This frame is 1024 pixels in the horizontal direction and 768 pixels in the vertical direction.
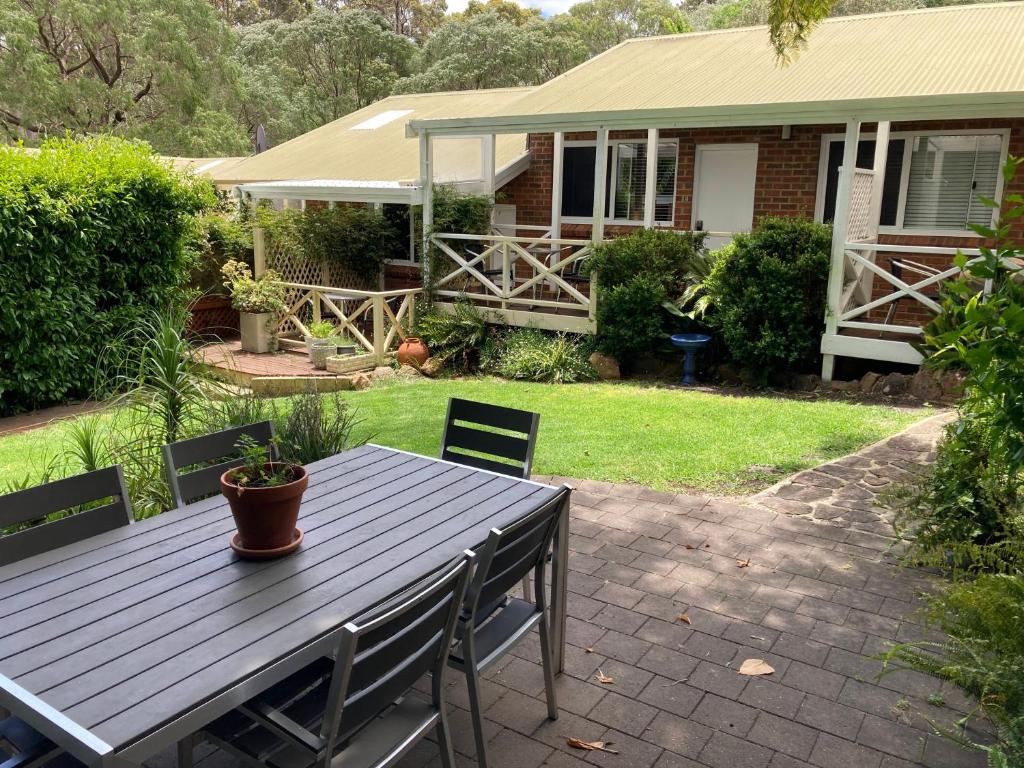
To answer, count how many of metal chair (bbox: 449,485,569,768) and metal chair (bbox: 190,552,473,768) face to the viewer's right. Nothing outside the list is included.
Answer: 0

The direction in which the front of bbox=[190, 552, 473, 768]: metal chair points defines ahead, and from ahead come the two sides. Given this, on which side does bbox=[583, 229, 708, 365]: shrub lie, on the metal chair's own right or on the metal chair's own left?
on the metal chair's own right

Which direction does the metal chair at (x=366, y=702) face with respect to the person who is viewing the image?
facing away from the viewer and to the left of the viewer

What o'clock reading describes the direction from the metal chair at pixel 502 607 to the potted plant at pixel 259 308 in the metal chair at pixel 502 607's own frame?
The potted plant is roughly at 1 o'clock from the metal chair.

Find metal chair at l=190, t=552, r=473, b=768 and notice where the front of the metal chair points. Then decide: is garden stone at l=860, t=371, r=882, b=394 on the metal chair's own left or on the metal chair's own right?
on the metal chair's own right

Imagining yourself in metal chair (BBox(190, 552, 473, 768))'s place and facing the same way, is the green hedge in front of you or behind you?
in front

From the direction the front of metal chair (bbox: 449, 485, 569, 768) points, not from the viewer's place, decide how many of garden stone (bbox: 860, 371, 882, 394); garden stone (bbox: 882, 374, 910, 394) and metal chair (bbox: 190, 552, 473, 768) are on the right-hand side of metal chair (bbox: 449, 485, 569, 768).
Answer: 2

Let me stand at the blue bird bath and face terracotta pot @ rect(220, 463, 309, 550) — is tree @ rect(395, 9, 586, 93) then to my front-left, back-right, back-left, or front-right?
back-right

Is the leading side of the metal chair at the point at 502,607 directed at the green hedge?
yes

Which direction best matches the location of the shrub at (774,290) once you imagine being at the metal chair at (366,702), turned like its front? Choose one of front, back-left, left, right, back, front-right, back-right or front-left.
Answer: right

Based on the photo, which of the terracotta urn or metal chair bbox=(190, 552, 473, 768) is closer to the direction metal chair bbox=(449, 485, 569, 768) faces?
the terracotta urn

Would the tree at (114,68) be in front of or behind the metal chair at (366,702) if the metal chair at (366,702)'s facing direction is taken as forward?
in front

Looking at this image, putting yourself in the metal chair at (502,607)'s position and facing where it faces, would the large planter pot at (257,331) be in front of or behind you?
in front

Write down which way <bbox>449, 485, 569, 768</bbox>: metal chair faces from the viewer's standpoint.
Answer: facing away from the viewer and to the left of the viewer
